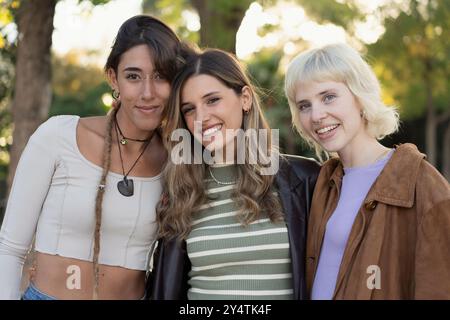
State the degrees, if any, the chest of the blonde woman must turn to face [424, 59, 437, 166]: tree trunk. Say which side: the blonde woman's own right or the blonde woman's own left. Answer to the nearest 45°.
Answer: approximately 135° to the blonde woman's own right

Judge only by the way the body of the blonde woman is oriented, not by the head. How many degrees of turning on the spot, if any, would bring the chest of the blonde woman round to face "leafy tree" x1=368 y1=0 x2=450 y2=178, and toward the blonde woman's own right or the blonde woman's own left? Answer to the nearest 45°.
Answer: approximately 135° to the blonde woman's own right

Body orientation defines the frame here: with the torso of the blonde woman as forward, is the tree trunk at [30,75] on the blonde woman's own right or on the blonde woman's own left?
on the blonde woman's own right

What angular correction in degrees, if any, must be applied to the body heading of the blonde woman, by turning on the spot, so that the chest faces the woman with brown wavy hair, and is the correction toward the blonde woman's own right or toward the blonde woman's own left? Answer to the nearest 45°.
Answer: approximately 45° to the blonde woman's own right

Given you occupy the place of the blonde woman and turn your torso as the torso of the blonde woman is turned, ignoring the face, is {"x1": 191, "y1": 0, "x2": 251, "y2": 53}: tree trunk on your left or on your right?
on your right

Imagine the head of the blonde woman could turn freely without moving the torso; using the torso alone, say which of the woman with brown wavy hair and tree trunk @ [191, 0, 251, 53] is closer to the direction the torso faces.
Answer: the woman with brown wavy hair
